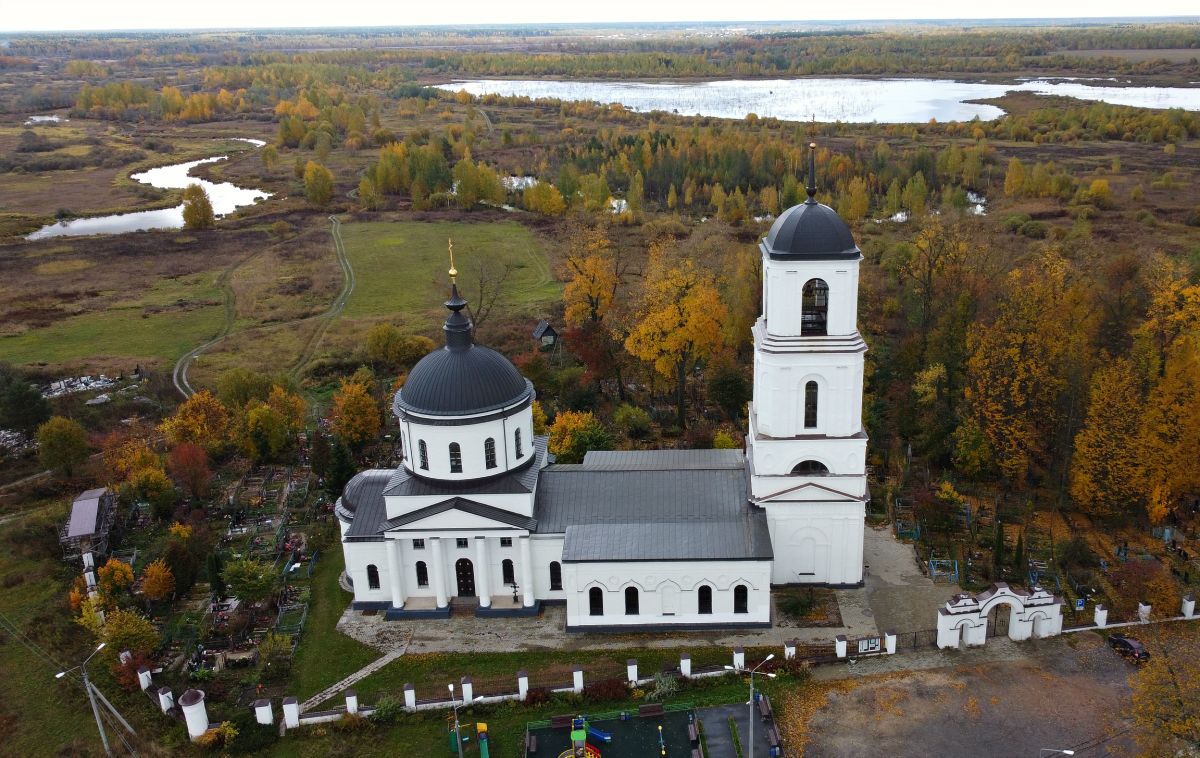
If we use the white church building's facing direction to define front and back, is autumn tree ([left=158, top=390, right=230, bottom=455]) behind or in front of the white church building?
behind

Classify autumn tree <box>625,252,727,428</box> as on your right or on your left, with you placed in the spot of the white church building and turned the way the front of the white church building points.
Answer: on your left

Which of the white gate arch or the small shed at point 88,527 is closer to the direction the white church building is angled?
the white gate arch

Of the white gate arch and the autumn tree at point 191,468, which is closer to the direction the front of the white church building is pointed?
the white gate arch
